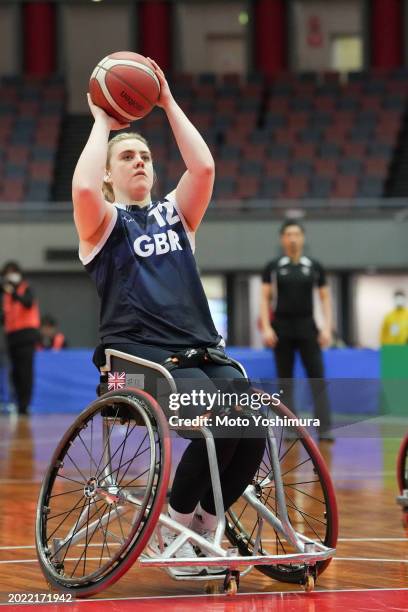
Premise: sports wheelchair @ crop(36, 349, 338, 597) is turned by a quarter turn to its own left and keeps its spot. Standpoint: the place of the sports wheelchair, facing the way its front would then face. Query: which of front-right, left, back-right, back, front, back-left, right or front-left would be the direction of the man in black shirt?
front-left

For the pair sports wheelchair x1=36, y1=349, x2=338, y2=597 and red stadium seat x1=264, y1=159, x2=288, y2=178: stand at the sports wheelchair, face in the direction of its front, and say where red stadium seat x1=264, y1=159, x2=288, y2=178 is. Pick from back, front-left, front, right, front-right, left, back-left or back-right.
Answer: back-left

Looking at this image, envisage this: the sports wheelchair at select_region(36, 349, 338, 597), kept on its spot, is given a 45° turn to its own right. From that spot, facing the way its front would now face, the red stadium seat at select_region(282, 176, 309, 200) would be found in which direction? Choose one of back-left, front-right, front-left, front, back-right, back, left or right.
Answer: back

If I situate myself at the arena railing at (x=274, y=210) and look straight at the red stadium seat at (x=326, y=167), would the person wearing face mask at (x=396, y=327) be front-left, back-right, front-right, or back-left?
back-right

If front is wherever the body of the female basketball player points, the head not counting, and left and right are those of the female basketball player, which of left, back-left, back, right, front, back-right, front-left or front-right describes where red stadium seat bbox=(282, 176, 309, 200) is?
back-left

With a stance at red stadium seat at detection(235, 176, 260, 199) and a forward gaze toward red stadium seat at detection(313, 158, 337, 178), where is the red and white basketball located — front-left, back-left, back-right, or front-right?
back-right

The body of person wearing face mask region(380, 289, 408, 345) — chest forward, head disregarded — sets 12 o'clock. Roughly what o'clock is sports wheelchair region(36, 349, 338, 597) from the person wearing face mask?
The sports wheelchair is roughly at 12 o'clock from the person wearing face mask.

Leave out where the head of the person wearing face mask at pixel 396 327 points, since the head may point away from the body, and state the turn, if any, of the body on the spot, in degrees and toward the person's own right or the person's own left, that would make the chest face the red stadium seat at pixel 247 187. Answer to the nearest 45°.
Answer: approximately 135° to the person's own right

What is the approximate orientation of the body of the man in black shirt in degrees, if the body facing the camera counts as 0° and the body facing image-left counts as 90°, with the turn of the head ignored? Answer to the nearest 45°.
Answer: approximately 0°

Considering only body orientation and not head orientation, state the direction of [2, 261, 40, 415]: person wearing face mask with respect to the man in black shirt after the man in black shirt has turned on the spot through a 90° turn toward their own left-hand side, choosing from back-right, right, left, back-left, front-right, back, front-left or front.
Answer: back-left
